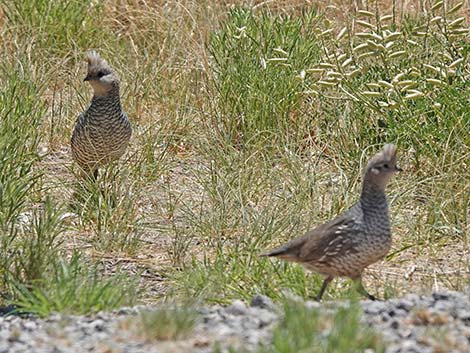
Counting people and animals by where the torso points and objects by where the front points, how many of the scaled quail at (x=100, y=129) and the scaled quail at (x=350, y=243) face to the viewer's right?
1

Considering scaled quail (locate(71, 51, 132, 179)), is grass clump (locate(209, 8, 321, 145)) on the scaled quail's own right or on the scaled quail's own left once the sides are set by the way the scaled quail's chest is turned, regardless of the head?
on the scaled quail's own left

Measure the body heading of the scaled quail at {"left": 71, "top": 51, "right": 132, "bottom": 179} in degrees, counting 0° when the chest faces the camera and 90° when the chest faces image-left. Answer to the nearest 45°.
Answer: approximately 0°

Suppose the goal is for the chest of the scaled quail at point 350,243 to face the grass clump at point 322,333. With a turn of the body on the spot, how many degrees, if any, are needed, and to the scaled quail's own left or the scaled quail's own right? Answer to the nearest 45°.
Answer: approximately 90° to the scaled quail's own right

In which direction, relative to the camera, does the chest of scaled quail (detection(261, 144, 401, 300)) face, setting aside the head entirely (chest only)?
to the viewer's right
